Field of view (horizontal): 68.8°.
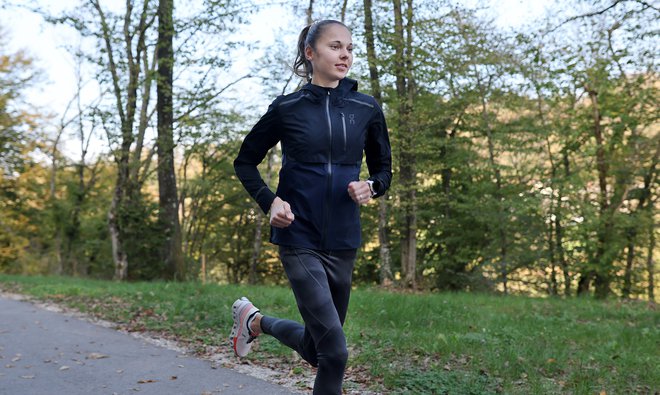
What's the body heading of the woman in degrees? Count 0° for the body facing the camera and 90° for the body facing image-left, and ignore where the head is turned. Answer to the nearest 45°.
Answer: approximately 315°

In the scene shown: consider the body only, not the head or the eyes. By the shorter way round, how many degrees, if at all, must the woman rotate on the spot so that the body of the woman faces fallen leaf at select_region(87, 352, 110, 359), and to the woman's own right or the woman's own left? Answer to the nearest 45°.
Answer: approximately 180°
